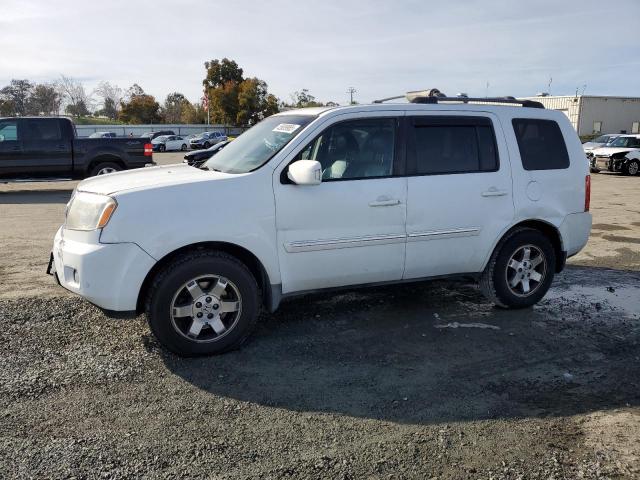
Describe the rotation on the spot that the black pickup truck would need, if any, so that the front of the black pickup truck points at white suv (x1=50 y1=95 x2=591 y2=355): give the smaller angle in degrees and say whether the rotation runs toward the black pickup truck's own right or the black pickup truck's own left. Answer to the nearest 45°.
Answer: approximately 90° to the black pickup truck's own left

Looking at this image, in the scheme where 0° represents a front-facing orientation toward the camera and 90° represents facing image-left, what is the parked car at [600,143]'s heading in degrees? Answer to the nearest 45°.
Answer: approximately 45°

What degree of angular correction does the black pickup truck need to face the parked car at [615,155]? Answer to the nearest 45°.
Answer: approximately 180°

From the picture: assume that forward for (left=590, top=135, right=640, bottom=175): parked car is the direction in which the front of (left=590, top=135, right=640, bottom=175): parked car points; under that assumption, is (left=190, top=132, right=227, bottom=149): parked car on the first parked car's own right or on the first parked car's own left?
on the first parked car's own right

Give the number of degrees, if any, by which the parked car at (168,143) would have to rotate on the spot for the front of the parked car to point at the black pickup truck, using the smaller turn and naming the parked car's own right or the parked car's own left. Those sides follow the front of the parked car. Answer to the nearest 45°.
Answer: approximately 45° to the parked car's own left

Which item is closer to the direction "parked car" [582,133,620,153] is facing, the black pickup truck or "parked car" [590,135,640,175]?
the black pickup truck

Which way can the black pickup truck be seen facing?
to the viewer's left

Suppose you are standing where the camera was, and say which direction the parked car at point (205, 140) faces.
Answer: facing the viewer and to the left of the viewer

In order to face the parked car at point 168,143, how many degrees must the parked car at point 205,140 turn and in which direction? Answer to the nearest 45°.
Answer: approximately 45° to its right

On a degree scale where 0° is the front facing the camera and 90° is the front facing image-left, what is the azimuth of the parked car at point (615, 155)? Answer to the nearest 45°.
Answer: approximately 45°

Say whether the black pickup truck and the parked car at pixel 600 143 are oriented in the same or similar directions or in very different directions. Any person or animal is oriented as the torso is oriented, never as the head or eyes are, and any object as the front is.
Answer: same or similar directions

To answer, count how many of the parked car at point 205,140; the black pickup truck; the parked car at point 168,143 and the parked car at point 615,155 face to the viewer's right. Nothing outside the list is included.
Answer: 0

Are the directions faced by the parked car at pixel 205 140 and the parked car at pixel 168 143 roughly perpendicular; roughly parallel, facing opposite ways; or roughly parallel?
roughly parallel
